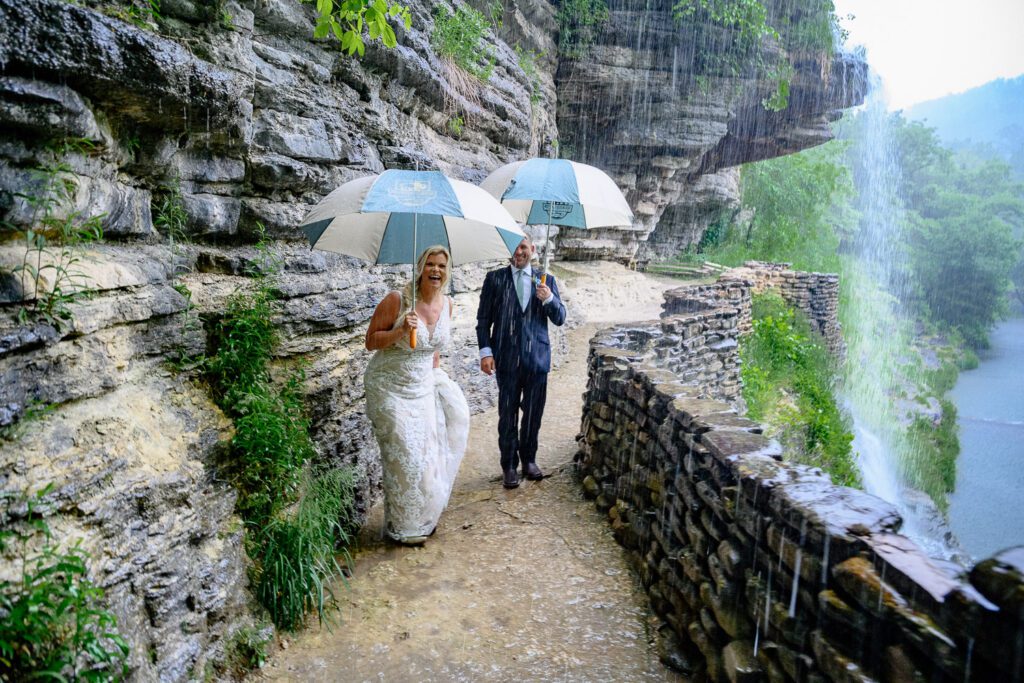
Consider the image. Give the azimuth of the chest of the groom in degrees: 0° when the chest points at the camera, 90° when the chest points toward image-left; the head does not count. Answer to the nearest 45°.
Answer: approximately 0°

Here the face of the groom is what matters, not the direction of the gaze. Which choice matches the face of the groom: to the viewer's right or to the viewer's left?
to the viewer's left

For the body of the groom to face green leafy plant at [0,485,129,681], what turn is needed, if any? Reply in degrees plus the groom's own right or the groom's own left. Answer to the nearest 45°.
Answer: approximately 45° to the groom's own right

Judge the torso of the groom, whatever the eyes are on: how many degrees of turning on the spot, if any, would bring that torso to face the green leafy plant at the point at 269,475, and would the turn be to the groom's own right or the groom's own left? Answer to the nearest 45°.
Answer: approximately 45° to the groom's own right

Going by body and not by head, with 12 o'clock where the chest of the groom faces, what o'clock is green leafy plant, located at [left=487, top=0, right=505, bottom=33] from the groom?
The green leafy plant is roughly at 6 o'clock from the groom.

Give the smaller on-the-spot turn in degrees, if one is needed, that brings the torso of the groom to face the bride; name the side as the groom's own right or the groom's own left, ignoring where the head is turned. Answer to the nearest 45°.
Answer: approximately 45° to the groom's own right

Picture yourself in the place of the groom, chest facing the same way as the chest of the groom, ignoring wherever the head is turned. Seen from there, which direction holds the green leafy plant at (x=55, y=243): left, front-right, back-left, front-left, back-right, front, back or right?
front-right

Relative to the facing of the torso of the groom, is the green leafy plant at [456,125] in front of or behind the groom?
behind

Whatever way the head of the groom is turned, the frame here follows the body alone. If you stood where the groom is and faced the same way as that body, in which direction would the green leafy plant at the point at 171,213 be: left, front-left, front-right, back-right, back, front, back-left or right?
front-right

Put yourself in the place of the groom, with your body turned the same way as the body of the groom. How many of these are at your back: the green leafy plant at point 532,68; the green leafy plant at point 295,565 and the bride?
1

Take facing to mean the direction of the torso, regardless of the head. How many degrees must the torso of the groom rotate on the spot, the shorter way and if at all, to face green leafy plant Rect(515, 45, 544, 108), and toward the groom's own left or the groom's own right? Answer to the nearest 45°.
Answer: approximately 180°

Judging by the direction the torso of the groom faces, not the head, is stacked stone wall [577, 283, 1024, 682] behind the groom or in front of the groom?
in front
